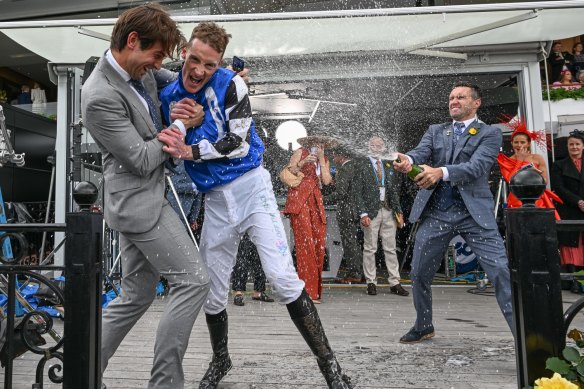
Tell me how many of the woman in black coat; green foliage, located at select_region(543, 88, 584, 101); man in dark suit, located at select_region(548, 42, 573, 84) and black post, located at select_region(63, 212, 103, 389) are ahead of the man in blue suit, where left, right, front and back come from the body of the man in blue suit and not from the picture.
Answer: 1

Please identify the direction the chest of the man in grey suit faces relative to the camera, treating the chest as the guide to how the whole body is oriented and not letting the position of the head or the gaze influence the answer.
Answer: to the viewer's right

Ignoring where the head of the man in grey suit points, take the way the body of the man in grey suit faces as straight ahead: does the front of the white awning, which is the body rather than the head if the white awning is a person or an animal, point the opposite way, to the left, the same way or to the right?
to the right

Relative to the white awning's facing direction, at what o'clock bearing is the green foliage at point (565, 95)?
The green foliage is roughly at 8 o'clock from the white awning.

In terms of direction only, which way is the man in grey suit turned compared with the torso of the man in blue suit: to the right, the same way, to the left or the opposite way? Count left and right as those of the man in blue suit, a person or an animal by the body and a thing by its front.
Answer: to the left

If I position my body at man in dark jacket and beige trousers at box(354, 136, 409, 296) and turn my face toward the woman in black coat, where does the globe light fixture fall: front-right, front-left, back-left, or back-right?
back-left

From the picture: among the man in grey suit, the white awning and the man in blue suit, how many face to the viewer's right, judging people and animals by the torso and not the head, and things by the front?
1

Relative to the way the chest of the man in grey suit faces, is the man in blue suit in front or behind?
in front

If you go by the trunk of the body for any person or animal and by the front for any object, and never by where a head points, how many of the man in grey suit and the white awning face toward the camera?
1

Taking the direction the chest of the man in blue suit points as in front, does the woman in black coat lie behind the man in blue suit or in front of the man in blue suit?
behind

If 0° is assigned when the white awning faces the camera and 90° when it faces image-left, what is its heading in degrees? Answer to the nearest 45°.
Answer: approximately 0°

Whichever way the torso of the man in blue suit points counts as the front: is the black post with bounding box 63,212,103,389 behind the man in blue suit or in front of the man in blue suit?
in front

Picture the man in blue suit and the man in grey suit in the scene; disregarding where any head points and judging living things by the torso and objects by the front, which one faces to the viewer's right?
the man in grey suit

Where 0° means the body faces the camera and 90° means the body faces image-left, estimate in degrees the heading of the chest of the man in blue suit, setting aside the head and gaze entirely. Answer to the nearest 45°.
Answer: approximately 45°

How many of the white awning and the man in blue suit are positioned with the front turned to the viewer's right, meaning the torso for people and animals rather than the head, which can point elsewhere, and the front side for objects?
0
